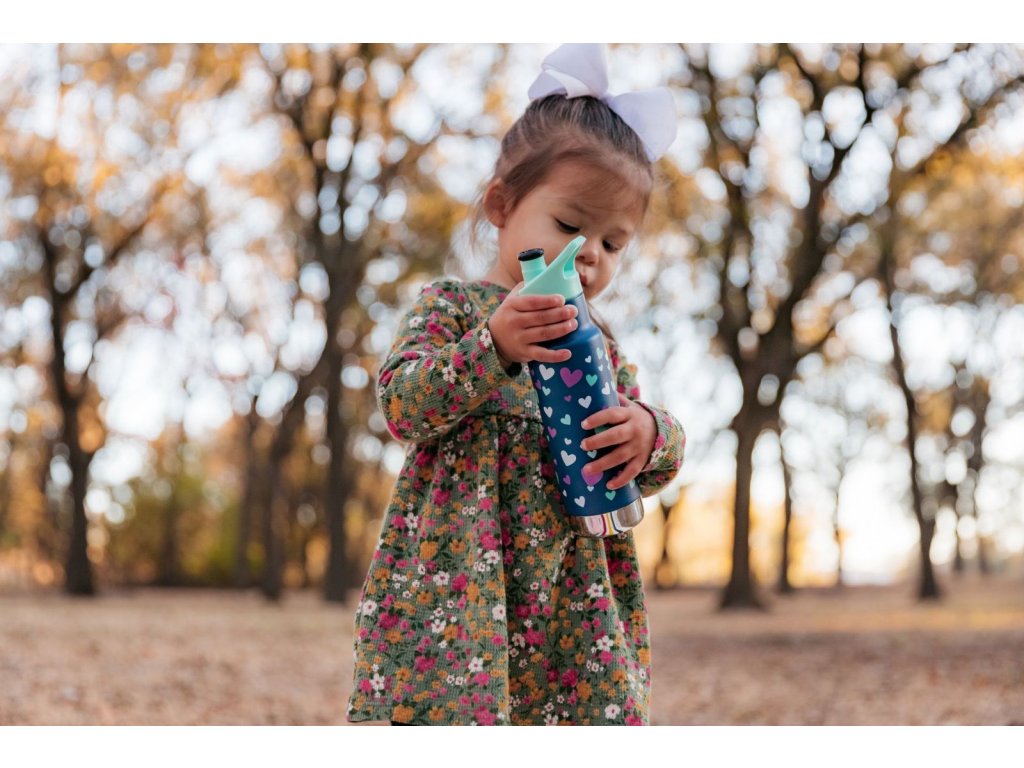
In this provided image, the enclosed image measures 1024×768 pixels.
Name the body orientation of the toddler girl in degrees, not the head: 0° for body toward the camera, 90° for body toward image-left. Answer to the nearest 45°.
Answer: approximately 315°

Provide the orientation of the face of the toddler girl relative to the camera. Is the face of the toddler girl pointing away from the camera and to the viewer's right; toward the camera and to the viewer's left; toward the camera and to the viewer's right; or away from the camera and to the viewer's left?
toward the camera and to the viewer's right
